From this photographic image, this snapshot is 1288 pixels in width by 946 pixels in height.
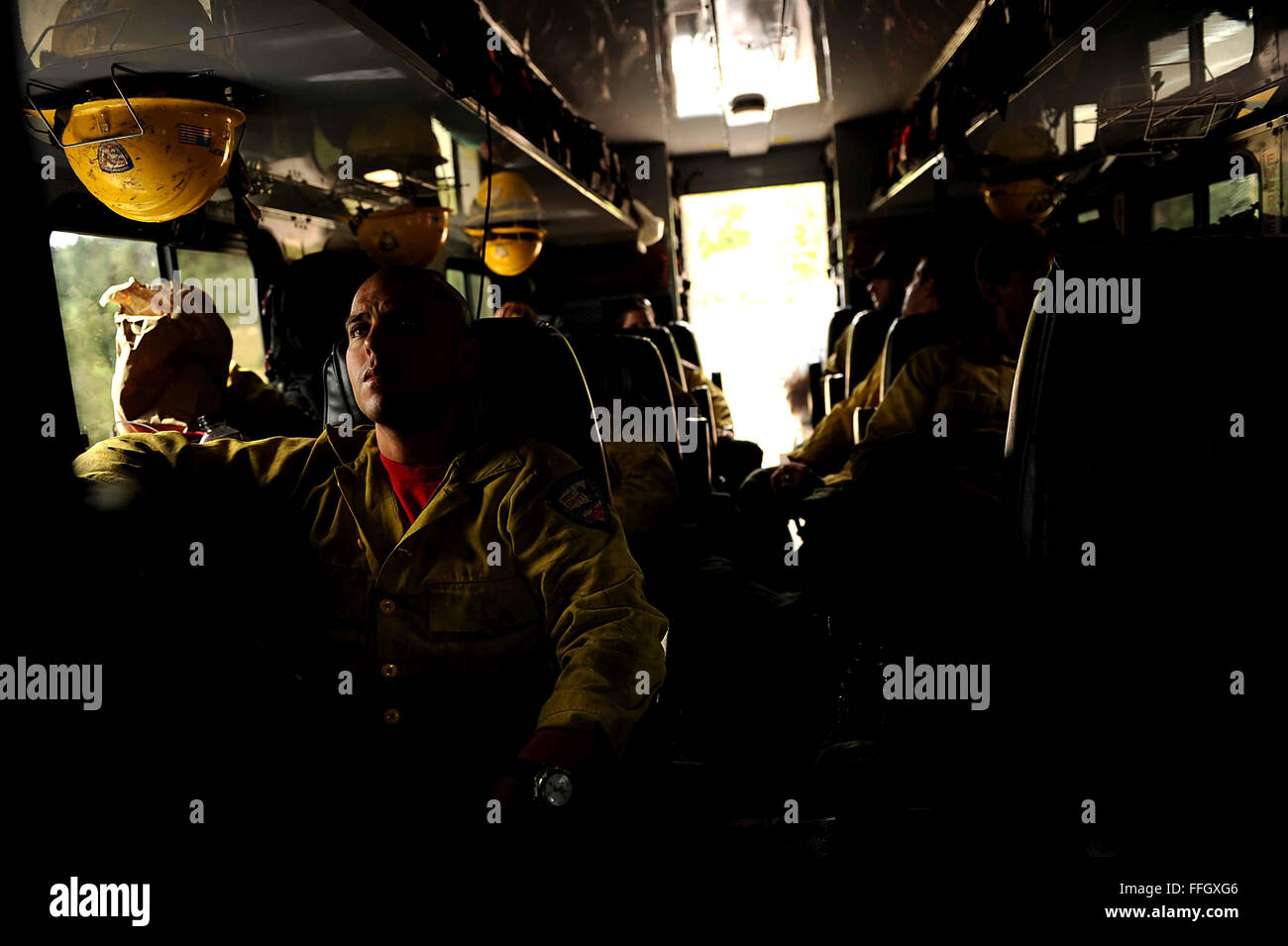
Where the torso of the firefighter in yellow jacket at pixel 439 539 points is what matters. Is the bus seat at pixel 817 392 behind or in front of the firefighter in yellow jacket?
behind

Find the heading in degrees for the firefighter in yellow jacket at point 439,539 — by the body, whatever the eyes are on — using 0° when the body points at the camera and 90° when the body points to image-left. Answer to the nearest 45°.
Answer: approximately 45°

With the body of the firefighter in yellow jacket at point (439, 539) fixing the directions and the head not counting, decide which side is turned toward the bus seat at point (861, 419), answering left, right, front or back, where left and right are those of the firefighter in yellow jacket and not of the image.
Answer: back

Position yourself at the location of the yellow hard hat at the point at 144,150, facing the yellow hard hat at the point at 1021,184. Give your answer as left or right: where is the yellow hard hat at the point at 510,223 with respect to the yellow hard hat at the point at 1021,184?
left

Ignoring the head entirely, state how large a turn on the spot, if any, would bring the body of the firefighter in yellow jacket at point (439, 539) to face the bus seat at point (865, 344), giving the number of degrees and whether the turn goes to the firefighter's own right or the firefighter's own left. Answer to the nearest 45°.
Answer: approximately 180°

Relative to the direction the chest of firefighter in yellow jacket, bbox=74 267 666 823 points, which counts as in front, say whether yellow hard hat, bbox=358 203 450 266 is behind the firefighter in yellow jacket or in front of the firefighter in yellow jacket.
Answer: behind

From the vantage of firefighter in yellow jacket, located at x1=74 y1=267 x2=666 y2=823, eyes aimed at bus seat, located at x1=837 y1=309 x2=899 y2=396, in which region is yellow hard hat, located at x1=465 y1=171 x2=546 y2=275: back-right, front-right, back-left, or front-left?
front-left

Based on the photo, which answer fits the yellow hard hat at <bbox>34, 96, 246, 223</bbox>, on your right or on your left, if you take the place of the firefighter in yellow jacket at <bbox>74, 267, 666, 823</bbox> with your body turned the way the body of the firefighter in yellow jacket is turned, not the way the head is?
on your right

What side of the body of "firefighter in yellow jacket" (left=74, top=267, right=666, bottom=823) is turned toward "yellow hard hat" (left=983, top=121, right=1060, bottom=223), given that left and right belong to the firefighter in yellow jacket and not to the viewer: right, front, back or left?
back
